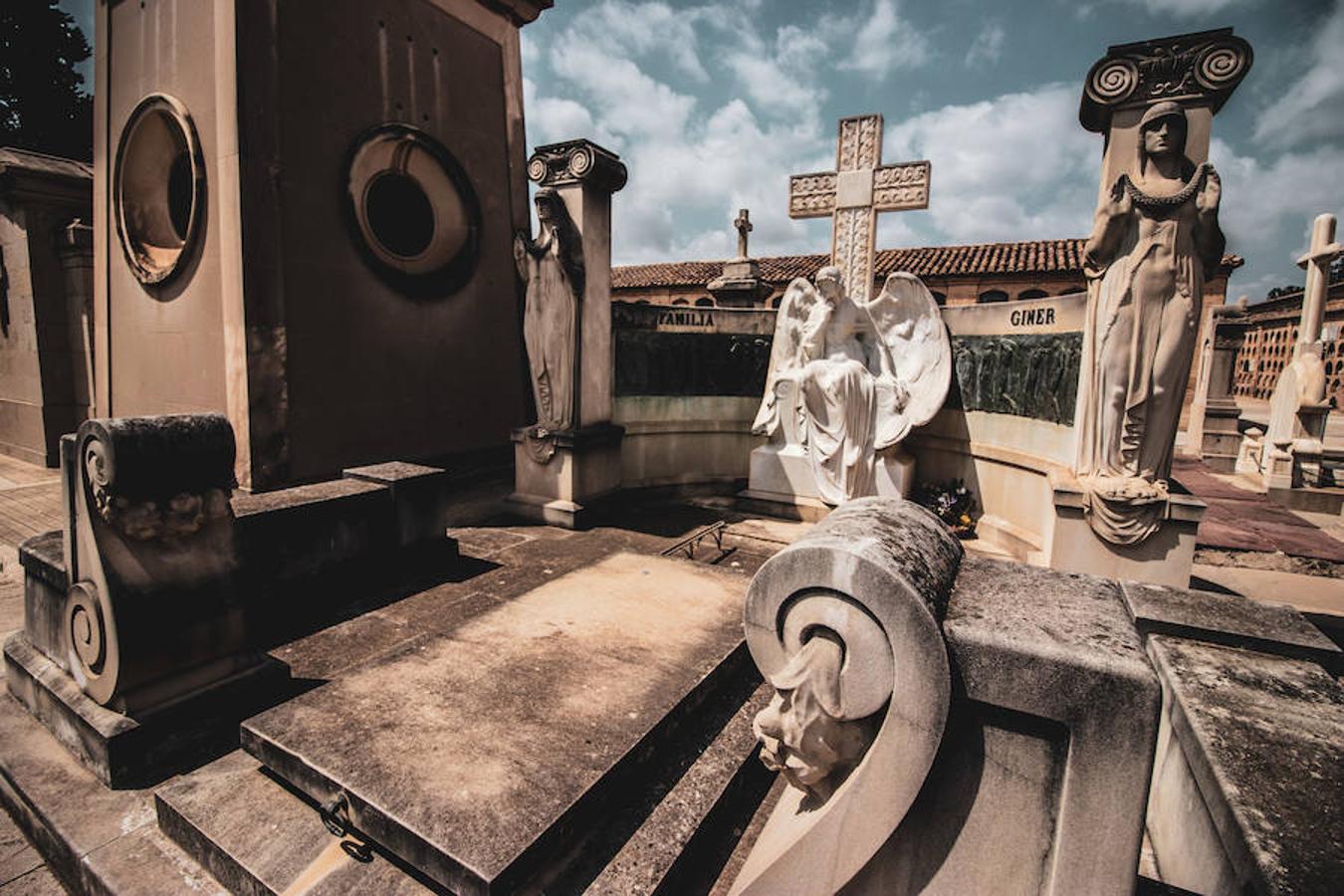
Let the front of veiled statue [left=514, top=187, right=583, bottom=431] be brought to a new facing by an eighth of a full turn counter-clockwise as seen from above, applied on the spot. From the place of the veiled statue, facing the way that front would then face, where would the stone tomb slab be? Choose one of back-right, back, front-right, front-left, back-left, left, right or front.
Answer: front

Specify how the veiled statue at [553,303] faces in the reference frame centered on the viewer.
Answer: facing the viewer and to the left of the viewer

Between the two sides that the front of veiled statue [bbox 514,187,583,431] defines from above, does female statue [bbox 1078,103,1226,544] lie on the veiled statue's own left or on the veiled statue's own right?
on the veiled statue's own left

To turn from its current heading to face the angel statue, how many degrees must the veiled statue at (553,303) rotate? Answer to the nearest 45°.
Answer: approximately 135° to its left

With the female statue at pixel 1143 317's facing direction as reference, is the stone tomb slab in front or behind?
in front

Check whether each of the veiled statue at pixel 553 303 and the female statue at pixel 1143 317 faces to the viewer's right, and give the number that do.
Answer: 0

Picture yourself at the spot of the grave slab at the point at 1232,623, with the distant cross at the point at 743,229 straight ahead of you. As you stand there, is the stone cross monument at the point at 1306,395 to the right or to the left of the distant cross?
right

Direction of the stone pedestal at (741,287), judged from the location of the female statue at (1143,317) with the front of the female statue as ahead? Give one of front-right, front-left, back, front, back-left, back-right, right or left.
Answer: back-right

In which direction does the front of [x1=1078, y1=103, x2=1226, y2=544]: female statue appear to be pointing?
toward the camera

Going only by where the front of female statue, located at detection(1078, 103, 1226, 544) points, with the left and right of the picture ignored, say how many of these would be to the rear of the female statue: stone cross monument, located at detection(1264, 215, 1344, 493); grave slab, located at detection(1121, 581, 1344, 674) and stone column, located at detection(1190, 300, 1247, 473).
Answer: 2

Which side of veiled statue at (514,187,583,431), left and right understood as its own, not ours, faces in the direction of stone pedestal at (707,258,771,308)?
back

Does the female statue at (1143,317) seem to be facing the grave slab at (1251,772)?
yes
